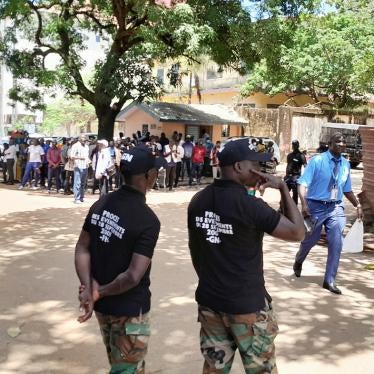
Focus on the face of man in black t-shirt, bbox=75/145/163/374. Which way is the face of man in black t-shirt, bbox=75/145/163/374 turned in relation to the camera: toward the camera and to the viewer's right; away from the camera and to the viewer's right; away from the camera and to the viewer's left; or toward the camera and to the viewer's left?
away from the camera and to the viewer's right

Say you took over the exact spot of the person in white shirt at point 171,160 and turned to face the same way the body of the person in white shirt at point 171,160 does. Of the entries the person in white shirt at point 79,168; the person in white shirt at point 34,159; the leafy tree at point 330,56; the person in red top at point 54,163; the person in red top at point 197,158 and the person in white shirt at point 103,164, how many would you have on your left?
2

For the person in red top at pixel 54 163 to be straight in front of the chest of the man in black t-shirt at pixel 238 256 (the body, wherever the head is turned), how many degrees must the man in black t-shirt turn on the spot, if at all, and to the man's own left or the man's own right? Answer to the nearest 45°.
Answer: approximately 90° to the man's own left

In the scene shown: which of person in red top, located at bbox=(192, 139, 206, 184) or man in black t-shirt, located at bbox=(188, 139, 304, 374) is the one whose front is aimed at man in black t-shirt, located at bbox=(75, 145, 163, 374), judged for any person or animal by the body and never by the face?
the person in red top

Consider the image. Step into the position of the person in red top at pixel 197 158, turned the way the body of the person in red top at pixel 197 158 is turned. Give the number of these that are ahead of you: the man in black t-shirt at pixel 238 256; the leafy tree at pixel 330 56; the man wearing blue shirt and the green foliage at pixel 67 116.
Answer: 2

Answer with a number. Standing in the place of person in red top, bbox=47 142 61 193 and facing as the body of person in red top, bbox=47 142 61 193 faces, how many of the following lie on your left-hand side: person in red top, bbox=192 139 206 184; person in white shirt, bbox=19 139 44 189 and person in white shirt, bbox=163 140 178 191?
2

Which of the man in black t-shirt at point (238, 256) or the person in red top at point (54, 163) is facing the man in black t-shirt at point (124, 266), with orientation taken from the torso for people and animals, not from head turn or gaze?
the person in red top

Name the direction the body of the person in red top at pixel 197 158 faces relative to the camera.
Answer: toward the camera

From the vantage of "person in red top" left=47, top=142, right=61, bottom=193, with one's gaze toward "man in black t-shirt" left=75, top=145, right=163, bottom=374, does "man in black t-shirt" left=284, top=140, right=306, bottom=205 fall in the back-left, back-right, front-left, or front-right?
front-left

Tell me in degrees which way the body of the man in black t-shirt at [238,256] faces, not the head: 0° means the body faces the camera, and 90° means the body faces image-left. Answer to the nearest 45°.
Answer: approximately 225°

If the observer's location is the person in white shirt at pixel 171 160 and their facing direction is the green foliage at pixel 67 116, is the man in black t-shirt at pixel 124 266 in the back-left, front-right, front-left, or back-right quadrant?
back-left

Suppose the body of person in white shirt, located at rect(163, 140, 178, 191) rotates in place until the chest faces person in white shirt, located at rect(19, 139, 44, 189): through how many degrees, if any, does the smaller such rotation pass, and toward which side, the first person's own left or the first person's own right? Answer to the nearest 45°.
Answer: approximately 135° to the first person's own right

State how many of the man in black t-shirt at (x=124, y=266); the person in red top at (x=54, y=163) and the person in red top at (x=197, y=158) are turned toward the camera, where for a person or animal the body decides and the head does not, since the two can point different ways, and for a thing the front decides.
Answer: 2

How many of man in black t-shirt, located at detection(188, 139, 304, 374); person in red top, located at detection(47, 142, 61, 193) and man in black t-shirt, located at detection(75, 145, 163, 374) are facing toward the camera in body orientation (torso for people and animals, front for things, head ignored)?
1

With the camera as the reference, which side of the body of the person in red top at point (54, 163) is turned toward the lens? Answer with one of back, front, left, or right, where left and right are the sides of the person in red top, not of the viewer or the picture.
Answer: front
